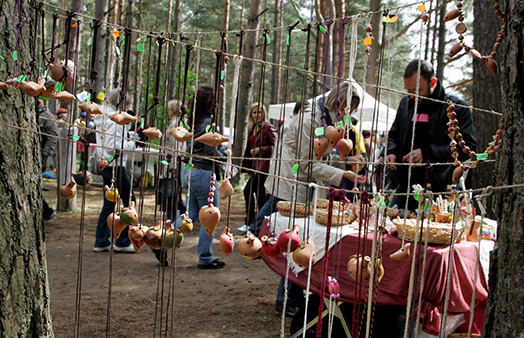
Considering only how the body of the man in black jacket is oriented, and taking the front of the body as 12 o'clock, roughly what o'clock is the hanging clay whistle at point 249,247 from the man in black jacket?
The hanging clay whistle is roughly at 11 o'clock from the man in black jacket.

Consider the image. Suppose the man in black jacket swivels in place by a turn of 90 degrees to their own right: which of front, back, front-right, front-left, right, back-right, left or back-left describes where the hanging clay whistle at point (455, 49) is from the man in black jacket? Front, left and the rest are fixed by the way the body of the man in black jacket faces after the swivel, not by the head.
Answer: back-left

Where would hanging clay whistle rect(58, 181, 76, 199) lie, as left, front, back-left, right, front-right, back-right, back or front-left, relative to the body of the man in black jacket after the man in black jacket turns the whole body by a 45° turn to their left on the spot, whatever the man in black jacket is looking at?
front-right

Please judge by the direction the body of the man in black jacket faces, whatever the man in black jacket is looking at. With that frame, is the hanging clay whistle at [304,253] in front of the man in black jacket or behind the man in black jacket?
in front

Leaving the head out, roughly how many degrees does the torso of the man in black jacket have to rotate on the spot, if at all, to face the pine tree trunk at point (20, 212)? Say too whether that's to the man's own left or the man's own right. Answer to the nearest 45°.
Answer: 0° — they already face it

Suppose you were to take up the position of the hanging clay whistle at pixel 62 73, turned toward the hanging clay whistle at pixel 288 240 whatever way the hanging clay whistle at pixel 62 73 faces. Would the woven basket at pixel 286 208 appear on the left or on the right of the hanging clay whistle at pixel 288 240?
left

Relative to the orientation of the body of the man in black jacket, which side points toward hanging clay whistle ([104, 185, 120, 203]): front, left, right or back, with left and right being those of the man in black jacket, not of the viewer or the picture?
front

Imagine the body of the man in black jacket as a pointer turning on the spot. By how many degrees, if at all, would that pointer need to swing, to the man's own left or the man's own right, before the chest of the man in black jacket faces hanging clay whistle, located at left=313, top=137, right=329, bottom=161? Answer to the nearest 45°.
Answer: approximately 45° to the man's own left

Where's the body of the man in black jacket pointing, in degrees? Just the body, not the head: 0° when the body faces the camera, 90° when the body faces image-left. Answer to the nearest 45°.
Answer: approximately 45°

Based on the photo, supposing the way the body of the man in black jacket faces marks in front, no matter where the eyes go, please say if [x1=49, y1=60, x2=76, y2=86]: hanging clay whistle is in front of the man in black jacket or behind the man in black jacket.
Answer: in front

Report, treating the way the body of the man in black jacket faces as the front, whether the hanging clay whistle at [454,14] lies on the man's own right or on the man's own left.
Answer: on the man's own left

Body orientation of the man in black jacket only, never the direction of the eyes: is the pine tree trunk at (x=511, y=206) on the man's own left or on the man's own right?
on the man's own left

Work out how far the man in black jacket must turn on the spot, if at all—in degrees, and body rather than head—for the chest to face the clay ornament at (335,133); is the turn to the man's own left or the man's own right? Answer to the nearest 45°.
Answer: approximately 45° to the man's own left

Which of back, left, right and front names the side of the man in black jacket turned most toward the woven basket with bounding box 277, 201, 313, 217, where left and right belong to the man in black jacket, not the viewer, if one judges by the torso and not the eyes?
front
